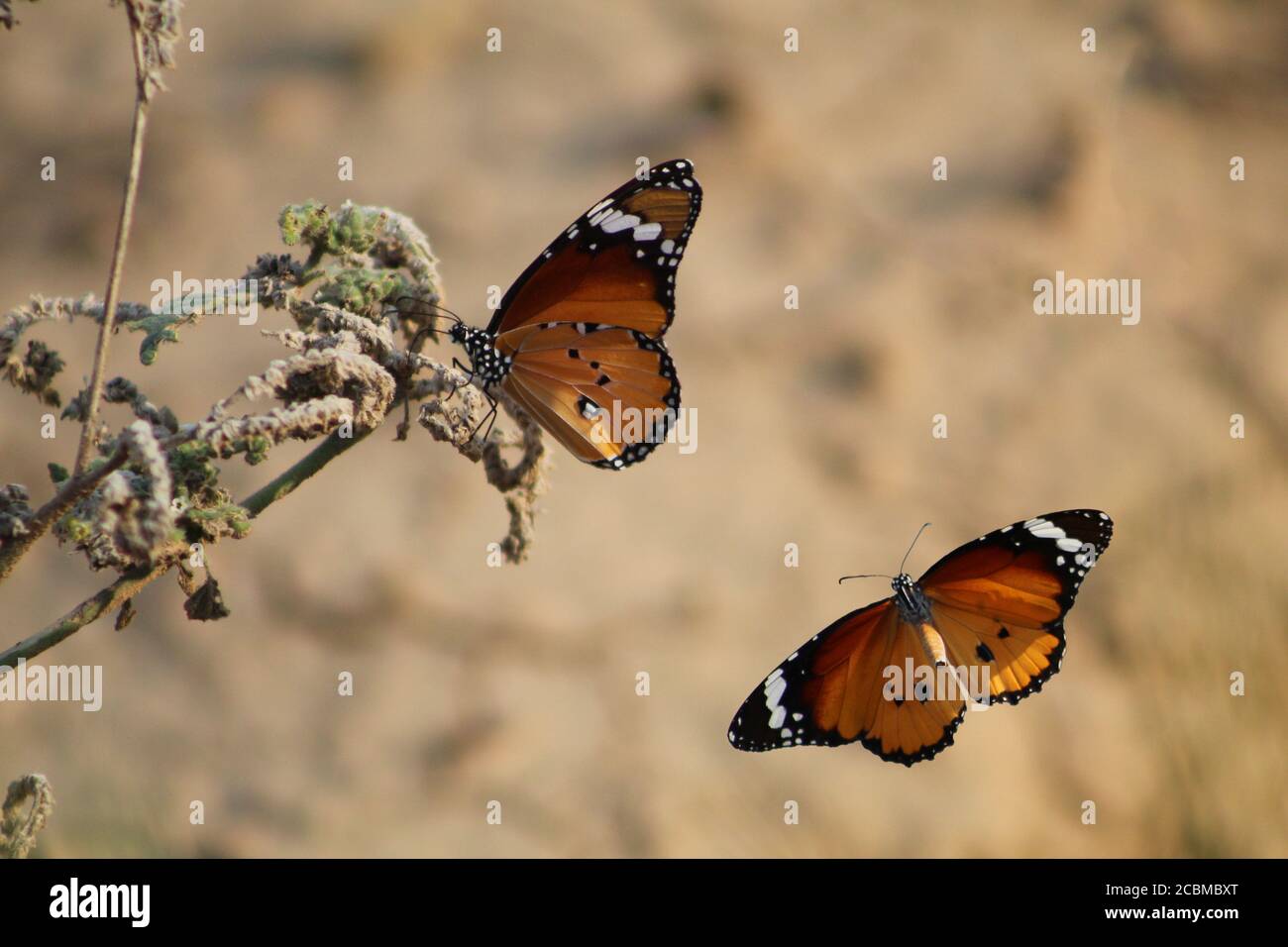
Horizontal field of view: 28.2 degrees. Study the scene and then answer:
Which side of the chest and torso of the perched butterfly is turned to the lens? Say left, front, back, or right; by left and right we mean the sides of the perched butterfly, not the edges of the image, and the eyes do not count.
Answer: left
